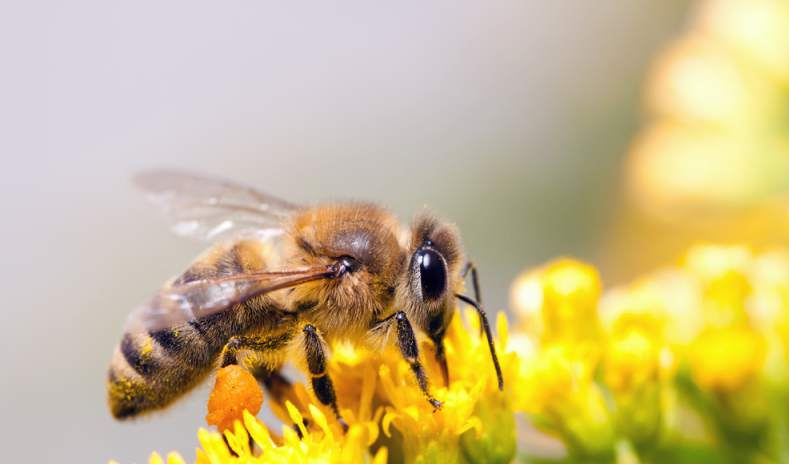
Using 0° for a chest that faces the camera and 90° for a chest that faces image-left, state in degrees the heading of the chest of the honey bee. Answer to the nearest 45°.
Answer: approximately 270°

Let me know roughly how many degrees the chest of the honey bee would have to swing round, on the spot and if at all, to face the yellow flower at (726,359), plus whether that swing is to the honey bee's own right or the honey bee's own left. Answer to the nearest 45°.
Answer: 0° — it already faces it

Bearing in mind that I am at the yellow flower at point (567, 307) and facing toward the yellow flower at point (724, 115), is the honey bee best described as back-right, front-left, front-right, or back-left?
back-left

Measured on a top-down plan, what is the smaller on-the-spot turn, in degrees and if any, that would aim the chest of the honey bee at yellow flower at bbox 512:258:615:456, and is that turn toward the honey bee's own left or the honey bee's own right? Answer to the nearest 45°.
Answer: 0° — it already faces it
